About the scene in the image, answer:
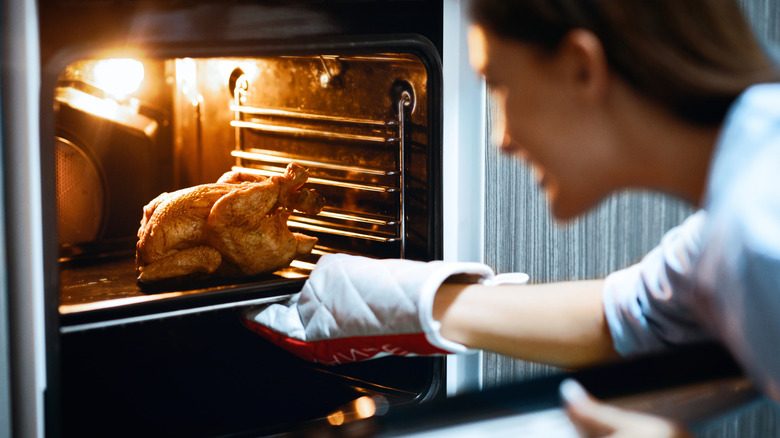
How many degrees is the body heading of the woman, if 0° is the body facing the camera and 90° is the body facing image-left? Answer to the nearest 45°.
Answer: approximately 90°

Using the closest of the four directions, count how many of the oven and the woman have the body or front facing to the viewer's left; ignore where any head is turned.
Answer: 1

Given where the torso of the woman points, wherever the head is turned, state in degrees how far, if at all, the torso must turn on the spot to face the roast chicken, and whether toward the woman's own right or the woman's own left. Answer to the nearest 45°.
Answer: approximately 45° to the woman's own right

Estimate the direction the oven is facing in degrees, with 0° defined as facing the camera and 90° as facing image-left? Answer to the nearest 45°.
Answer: approximately 315°
